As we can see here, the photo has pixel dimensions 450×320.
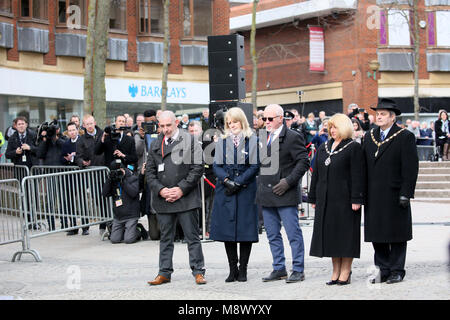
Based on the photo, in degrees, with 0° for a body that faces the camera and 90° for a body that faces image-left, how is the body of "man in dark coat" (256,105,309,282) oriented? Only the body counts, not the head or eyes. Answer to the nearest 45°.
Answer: approximately 45°

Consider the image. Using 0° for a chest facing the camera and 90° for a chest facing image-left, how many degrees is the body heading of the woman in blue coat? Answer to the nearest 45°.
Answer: approximately 0°

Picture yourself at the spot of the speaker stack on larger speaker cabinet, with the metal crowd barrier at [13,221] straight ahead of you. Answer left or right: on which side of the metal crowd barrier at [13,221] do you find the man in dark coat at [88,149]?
right

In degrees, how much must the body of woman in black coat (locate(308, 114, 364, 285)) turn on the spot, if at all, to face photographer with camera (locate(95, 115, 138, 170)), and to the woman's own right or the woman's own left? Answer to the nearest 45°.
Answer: approximately 90° to the woman's own right

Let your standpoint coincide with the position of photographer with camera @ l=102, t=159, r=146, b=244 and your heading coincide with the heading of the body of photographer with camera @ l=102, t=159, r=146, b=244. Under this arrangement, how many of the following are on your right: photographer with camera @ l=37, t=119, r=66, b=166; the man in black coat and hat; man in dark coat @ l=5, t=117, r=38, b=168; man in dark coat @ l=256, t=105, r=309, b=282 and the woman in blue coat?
2

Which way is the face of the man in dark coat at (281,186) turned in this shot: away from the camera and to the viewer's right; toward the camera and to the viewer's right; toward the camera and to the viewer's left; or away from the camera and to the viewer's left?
toward the camera and to the viewer's left

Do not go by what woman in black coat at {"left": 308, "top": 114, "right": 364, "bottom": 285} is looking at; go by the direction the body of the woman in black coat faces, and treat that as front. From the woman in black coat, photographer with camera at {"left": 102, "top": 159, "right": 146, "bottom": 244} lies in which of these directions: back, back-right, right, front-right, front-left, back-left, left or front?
right

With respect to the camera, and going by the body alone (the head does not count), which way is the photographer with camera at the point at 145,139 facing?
toward the camera

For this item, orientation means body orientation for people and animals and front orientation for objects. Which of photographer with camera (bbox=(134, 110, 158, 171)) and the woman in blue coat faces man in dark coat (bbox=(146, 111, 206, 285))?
the photographer with camera

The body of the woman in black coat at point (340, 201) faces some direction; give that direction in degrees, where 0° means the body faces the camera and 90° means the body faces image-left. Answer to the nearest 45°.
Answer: approximately 45°

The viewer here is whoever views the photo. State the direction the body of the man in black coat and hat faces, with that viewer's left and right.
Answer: facing the viewer and to the left of the viewer

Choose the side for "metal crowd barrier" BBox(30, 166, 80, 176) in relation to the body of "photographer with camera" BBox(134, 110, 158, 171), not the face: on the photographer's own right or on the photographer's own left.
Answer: on the photographer's own right

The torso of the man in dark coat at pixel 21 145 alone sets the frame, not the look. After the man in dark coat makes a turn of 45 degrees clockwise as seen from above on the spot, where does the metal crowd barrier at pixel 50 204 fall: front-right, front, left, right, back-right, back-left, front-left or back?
front-left

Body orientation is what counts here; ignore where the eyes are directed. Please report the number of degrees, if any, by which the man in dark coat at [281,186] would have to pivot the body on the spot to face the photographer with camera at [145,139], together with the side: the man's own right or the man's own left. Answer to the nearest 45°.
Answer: approximately 90° to the man's own right
